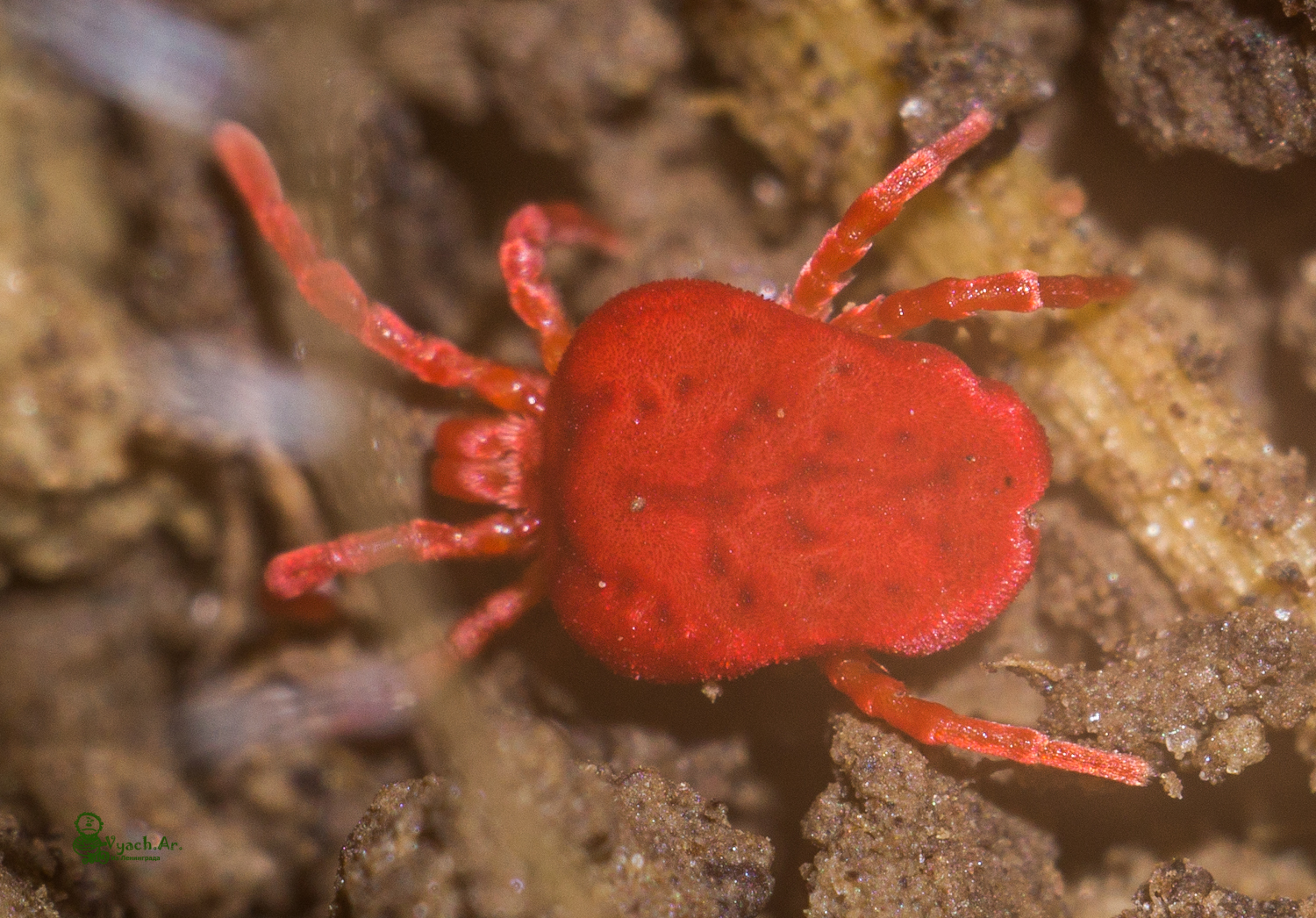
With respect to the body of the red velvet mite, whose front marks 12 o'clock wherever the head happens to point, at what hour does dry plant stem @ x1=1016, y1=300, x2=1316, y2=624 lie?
The dry plant stem is roughly at 5 o'clock from the red velvet mite.

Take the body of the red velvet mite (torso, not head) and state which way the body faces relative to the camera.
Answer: to the viewer's left
